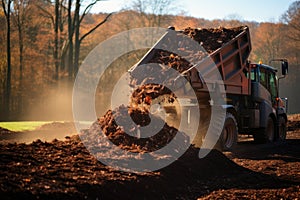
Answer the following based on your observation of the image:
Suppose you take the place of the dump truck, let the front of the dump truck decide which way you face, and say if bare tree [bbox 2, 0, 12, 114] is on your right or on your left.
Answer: on your left

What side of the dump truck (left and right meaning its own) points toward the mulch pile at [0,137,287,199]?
back

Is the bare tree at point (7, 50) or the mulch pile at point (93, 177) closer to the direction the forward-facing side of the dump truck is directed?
the bare tree

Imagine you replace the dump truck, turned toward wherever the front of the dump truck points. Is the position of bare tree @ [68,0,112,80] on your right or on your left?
on your left

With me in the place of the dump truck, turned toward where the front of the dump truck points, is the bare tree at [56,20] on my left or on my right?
on my left

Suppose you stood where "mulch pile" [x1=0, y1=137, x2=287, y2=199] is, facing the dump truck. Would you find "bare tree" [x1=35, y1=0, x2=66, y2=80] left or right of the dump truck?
left

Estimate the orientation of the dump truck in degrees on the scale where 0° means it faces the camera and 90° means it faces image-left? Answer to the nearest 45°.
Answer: approximately 225°
